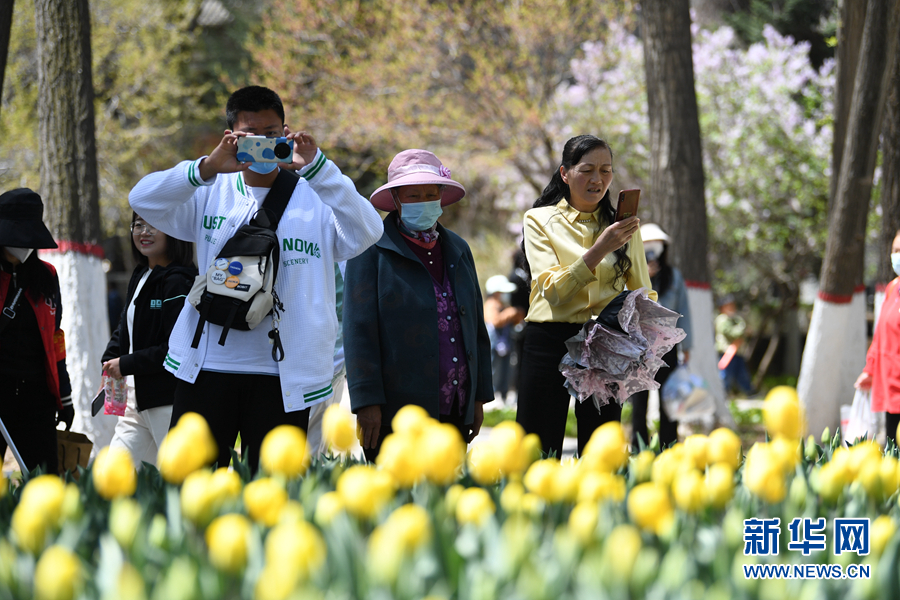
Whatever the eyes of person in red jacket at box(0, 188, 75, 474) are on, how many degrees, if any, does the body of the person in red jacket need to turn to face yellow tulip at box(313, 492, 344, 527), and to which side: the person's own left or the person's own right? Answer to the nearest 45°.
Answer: approximately 45° to the person's own left

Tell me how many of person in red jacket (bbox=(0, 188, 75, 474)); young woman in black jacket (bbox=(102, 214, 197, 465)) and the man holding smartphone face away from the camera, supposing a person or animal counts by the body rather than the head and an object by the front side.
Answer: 0

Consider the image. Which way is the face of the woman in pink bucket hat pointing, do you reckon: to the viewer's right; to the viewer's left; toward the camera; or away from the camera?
toward the camera

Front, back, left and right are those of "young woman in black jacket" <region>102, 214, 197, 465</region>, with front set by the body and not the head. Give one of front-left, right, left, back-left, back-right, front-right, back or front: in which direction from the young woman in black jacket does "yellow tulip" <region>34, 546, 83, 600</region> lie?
front-left

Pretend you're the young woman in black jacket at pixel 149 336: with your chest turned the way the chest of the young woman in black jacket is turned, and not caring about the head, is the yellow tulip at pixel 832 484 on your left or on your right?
on your left

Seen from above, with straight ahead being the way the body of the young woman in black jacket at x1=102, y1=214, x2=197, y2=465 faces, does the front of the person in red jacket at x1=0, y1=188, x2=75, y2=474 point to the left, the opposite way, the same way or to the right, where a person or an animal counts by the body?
the same way

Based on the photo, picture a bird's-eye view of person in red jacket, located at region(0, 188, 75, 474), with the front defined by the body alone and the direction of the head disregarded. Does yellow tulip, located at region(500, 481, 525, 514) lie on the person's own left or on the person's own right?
on the person's own left

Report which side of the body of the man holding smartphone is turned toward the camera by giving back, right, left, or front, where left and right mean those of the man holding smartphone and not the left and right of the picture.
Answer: front

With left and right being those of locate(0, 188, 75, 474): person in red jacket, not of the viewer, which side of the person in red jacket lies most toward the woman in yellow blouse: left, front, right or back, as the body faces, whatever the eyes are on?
left

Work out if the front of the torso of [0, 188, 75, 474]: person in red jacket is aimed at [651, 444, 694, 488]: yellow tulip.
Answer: no

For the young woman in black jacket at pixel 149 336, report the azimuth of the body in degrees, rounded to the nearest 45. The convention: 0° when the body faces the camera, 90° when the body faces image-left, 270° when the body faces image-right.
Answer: approximately 45°

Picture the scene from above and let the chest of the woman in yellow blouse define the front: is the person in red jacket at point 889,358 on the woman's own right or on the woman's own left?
on the woman's own left

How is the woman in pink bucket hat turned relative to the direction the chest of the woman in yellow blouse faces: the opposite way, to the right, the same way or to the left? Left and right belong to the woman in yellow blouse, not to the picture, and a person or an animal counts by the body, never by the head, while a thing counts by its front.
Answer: the same way

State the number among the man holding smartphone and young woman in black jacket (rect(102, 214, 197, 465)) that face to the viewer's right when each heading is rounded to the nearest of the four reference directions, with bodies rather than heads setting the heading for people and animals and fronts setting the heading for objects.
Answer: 0

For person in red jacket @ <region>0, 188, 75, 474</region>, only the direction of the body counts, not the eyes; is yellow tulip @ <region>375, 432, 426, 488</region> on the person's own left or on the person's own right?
on the person's own left
